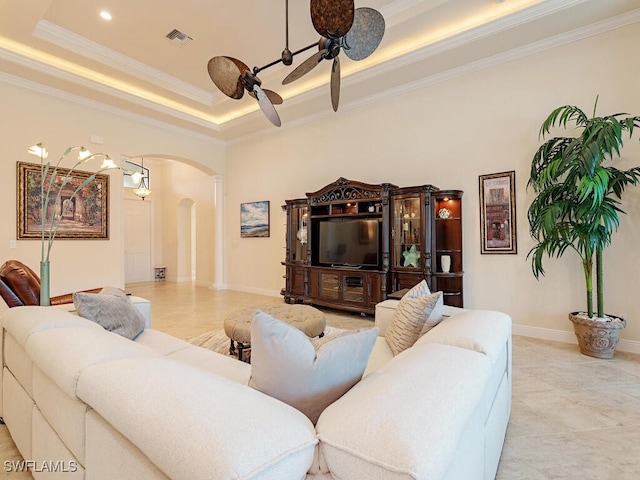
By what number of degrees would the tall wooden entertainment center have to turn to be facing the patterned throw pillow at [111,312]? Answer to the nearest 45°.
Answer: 0° — it already faces it

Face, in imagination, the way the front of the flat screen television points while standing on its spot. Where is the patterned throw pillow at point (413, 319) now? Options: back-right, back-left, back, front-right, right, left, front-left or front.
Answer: front-left

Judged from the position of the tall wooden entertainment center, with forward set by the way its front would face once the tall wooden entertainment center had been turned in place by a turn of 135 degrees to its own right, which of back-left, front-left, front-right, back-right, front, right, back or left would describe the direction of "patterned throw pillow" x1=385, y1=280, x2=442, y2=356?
back

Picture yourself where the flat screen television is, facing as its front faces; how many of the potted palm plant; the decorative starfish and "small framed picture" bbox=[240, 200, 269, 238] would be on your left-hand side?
2

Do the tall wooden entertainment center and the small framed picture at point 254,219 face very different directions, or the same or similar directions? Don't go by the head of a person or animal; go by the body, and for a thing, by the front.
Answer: same or similar directions

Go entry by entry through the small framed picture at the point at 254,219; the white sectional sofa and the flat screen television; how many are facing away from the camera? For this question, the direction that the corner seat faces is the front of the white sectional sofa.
1

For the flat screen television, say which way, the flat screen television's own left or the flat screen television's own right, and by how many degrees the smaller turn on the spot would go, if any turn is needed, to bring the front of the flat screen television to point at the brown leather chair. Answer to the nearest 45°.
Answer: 0° — it already faces it

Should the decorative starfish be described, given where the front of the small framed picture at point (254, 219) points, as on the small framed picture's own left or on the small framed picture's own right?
on the small framed picture's own left

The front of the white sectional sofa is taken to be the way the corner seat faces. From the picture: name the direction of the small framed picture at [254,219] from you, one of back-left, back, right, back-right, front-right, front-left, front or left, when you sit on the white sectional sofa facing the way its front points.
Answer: front

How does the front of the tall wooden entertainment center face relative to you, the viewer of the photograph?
facing the viewer and to the left of the viewer

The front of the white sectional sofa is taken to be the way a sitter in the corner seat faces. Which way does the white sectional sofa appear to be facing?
away from the camera

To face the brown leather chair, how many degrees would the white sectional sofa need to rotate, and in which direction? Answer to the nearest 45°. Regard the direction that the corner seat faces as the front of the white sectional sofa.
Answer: approximately 45° to its left

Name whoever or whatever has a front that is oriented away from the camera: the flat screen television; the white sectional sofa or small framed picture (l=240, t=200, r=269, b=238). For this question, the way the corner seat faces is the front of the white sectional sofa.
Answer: the white sectional sofa

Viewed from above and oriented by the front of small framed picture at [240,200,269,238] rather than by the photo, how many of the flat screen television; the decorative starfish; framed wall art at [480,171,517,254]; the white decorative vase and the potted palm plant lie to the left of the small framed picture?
5

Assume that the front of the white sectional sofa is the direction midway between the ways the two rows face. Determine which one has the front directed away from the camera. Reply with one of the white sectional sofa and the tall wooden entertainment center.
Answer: the white sectional sofa

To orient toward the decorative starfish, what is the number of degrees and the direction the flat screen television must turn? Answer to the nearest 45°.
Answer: approximately 90° to its left

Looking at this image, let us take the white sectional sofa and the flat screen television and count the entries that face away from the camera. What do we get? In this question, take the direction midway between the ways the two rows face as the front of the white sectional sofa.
1

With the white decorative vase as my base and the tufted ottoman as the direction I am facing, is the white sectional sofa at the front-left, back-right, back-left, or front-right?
front-left
